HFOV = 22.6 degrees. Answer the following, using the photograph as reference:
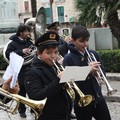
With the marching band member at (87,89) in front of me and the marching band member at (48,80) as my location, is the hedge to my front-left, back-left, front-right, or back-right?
front-left

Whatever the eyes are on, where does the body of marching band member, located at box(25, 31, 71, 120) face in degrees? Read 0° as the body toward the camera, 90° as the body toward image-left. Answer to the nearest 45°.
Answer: approximately 315°

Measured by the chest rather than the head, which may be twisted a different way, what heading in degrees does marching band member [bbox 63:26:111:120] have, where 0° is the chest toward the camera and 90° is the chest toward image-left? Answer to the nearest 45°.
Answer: approximately 315°

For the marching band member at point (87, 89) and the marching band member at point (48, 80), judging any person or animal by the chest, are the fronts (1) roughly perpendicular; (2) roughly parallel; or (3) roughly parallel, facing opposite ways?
roughly parallel

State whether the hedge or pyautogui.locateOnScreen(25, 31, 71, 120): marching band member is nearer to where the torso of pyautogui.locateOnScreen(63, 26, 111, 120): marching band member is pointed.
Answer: the marching band member

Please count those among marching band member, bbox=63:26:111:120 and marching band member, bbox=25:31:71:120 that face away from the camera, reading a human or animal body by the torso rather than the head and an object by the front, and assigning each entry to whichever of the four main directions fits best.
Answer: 0

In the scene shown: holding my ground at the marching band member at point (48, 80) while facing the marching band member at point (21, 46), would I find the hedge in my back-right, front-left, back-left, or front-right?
front-right

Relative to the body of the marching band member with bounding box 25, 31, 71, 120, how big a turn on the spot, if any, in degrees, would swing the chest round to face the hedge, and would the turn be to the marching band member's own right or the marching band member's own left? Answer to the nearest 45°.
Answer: approximately 135° to the marching band member's own left

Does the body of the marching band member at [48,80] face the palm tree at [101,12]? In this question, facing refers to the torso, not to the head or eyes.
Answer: no

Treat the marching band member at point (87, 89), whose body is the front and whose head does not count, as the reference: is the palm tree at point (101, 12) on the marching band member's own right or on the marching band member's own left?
on the marching band member's own left

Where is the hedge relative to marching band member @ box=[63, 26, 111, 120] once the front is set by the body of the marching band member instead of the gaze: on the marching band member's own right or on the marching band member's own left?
on the marching band member's own left
